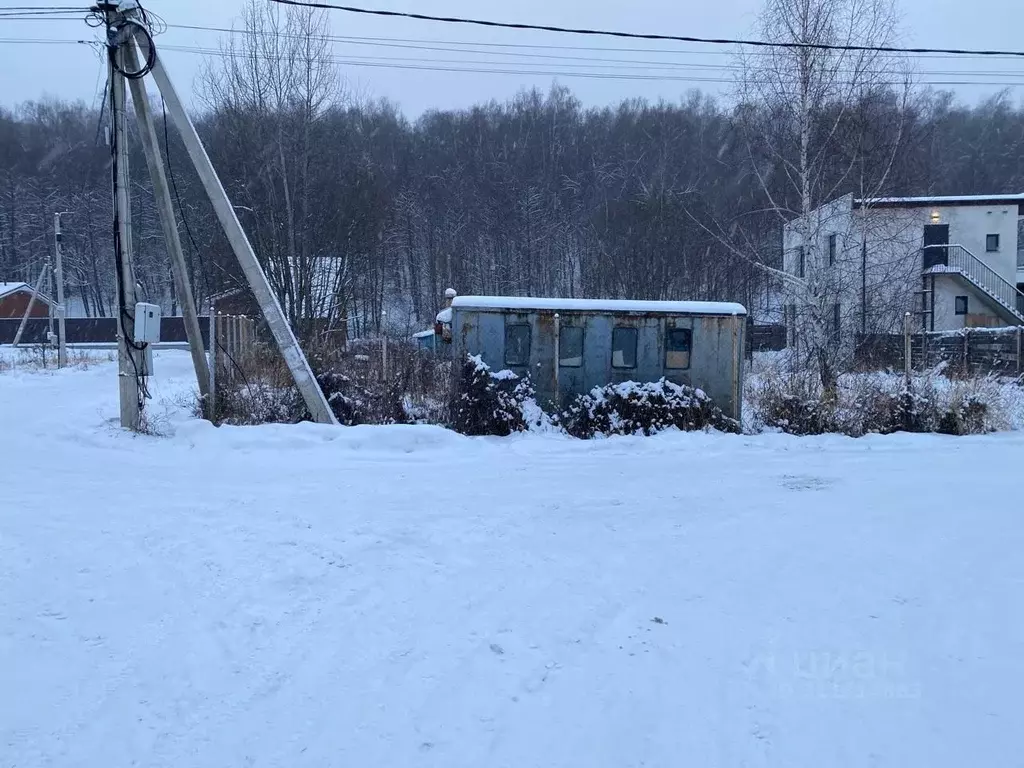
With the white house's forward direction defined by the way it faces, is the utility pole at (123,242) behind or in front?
in front

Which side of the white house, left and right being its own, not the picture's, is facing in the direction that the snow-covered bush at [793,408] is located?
front

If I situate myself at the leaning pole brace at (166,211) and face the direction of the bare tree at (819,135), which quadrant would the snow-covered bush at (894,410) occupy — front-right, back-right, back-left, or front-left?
front-right

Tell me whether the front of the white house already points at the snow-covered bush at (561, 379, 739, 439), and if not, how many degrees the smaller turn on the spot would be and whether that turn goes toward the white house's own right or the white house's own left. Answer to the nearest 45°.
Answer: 0° — it already faces it

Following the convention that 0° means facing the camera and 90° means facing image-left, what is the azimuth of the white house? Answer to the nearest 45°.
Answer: approximately 0°

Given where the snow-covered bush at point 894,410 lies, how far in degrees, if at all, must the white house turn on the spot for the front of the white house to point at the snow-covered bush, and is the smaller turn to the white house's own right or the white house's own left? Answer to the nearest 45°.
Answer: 0° — it already faces it

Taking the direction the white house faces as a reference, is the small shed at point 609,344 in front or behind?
in front

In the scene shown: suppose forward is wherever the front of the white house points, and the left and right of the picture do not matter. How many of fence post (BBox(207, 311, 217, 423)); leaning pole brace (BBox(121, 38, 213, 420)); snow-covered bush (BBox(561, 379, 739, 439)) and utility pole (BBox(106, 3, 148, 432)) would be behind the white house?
0

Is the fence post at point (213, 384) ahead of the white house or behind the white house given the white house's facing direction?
ahead
